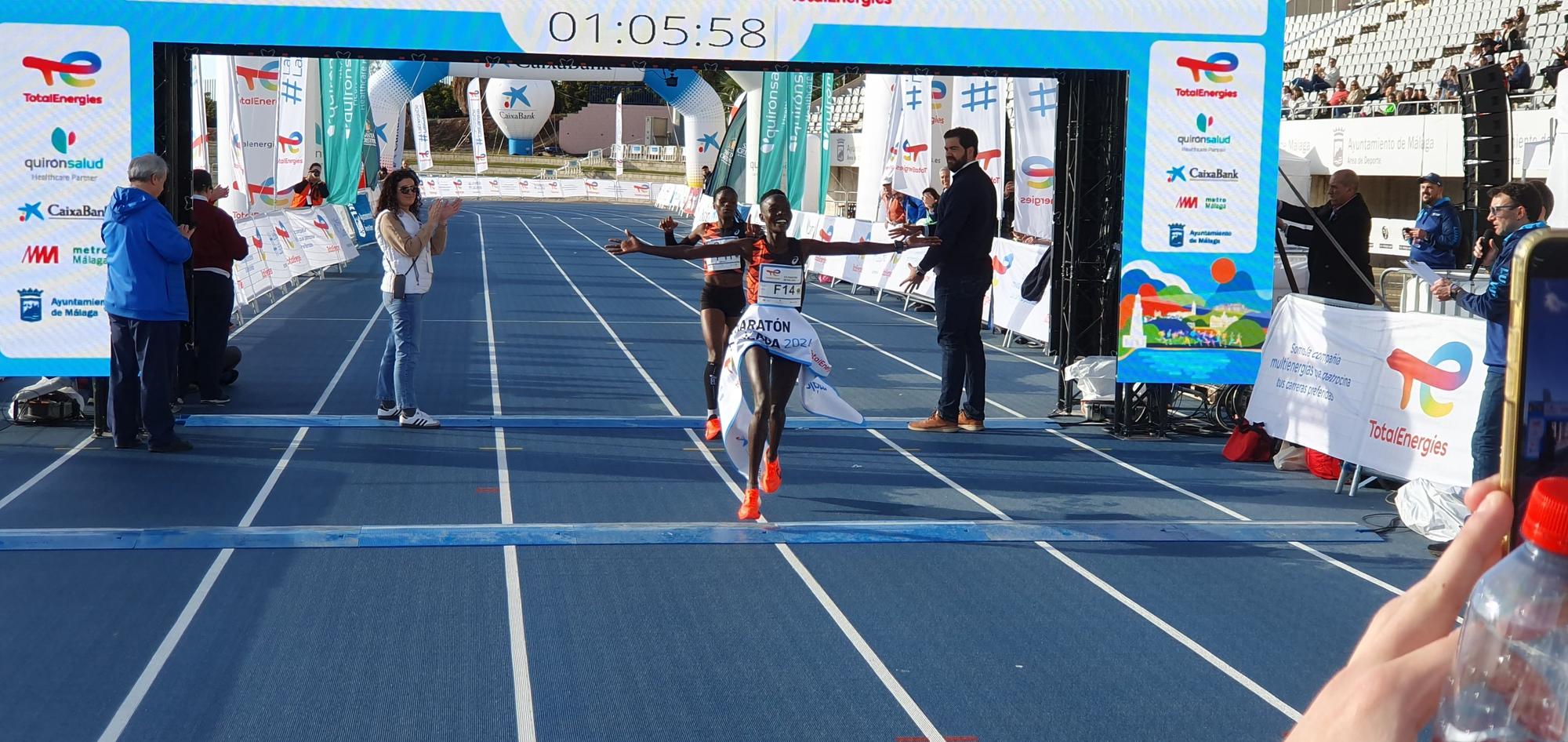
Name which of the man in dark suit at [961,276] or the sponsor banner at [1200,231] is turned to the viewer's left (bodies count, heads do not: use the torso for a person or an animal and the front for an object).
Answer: the man in dark suit

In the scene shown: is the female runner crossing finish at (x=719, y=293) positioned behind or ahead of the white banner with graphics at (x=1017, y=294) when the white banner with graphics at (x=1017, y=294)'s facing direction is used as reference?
ahead

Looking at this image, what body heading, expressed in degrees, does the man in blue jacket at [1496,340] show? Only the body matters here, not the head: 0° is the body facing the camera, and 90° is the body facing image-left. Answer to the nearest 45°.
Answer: approximately 90°

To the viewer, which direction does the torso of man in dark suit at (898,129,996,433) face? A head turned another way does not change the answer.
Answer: to the viewer's left

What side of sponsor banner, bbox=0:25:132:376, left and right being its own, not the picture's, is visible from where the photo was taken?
front

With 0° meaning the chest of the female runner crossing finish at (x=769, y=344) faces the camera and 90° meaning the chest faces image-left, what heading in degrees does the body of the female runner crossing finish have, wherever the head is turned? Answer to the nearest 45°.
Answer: approximately 0°

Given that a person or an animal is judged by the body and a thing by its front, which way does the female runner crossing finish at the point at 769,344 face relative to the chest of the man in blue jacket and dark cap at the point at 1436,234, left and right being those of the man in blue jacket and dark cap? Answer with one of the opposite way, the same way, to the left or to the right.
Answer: to the left

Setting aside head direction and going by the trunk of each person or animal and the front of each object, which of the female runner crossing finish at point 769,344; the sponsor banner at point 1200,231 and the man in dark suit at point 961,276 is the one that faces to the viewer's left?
the man in dark suit

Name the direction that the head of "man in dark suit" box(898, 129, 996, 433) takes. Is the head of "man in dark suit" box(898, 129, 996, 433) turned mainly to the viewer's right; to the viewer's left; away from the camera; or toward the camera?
to the viewer's left

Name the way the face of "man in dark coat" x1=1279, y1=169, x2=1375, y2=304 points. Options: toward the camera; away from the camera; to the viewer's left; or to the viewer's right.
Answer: to the viewer's left

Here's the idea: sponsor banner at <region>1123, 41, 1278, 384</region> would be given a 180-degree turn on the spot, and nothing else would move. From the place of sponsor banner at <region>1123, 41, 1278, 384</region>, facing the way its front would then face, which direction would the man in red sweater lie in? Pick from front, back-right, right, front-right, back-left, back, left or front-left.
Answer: left

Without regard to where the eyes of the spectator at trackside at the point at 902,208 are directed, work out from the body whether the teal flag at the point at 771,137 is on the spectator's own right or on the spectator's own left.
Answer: on the spectator's own right

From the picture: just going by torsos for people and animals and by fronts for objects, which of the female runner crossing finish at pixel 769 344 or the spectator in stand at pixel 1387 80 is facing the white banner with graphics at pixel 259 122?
the spectator in stand

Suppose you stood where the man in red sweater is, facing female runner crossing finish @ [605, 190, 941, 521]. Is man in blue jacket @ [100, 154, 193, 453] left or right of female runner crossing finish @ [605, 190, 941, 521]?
right

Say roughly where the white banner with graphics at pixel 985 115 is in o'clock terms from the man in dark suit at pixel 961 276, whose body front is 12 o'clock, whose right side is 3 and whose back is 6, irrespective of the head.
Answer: The white banner with graphics is roughly at 3 o'clock from the man in dark suit.

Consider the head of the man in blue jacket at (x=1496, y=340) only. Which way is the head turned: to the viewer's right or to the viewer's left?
to the viewer's left

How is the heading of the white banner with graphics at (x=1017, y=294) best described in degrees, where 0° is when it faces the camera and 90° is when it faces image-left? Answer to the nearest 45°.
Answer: approximately 45°
